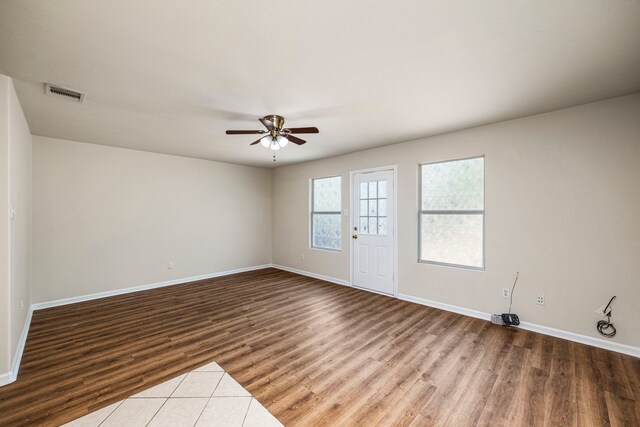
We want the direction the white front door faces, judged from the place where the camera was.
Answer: facing the viewer and to the left of the viewer

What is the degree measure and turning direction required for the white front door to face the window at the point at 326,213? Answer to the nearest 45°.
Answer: approximately 90° to its right

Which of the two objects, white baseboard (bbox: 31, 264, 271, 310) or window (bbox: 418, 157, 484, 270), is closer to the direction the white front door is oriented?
the white baseboard

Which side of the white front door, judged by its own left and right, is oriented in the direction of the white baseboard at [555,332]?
left

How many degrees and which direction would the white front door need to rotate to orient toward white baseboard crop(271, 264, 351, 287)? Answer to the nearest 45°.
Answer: approximately 90° to its right

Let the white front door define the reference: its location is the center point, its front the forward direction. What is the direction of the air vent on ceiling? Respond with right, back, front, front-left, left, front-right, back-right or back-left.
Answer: front

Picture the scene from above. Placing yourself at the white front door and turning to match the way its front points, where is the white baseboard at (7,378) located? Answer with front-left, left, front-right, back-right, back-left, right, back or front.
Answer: front

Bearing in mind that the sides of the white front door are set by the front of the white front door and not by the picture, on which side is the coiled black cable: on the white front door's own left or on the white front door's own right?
on the white front door's own left

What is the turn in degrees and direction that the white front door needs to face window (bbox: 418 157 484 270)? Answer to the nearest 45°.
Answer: approximately 90° to its left

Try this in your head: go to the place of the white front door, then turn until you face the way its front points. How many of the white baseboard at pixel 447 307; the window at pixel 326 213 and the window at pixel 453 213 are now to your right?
1

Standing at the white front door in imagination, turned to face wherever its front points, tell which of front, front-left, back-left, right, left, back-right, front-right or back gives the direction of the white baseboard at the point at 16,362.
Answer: front

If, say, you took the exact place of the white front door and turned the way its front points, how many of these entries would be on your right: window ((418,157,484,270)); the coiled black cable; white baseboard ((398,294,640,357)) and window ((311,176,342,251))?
1

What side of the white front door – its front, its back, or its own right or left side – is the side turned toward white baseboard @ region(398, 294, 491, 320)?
left
